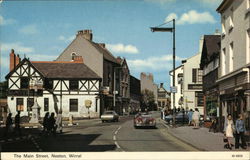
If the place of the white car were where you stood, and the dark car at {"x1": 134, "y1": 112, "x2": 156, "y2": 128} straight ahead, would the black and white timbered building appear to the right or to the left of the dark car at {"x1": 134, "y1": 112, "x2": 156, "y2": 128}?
right

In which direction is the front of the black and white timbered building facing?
toward the camera
